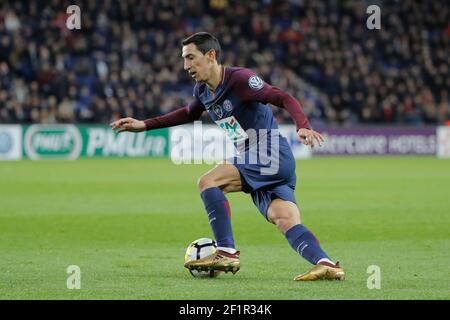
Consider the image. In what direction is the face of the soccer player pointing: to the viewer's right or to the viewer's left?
to the viewer's left

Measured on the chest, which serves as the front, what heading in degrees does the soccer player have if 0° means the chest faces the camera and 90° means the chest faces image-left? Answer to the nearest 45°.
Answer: approximately 45°
